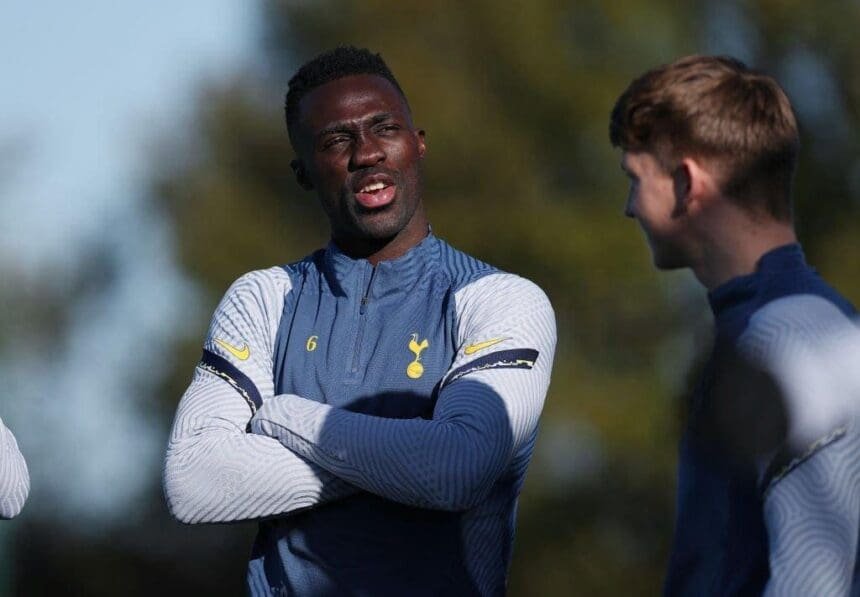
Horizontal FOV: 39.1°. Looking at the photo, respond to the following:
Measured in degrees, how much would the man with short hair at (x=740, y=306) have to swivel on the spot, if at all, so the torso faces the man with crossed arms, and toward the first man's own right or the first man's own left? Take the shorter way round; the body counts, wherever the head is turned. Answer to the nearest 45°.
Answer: approximately 45° to the first man's own right

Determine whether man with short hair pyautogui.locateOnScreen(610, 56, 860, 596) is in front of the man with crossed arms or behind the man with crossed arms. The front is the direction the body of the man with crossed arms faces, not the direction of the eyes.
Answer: in front

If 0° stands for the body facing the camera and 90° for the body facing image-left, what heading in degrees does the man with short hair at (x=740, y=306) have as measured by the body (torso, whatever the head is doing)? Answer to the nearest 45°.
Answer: approximately 90°

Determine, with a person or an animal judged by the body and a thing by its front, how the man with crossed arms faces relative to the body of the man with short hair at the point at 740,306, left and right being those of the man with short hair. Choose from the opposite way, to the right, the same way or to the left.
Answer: to the left

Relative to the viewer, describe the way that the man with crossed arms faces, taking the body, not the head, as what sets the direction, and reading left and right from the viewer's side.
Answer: facing the viewer

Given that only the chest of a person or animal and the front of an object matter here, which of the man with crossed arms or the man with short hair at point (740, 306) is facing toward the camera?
the man with crossed arms

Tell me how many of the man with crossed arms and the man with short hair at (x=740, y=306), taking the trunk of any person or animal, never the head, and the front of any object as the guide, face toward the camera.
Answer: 1

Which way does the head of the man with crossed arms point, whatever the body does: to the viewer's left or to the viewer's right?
to the viewer's right
